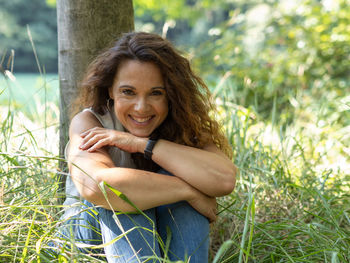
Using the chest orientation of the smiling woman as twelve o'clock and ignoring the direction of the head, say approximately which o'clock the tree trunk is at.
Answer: The tree trunk is roughly at 5 o'clock from the smiling woman.

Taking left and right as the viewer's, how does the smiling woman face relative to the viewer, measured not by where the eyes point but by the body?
facing the viewer
